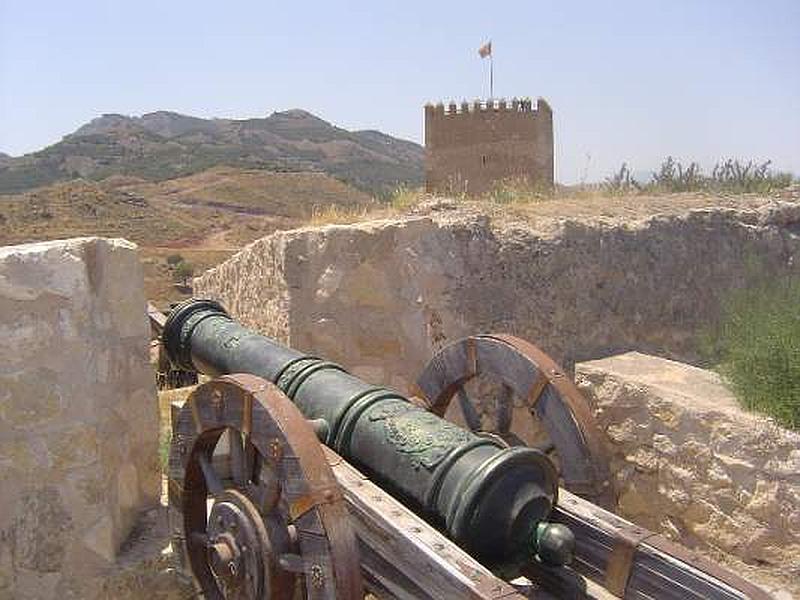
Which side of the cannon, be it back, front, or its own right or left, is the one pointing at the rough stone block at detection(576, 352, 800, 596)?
right

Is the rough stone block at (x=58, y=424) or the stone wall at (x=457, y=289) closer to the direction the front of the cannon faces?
the rough stone block

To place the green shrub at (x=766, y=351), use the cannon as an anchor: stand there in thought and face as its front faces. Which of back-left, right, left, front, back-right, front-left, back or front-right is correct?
right

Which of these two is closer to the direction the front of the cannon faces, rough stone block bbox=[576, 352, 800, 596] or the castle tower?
the castle tower

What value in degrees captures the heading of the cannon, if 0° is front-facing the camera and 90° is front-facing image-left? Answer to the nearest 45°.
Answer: approximately 135°

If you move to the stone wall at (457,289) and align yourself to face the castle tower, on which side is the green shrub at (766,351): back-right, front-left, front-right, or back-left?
back-right

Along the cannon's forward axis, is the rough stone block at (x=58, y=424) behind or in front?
in front

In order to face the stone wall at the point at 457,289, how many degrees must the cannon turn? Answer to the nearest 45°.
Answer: approximately 45° to its right

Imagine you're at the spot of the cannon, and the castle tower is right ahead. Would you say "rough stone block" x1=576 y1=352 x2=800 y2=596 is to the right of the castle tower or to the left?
right

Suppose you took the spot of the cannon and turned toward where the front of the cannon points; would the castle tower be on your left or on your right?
on your right
